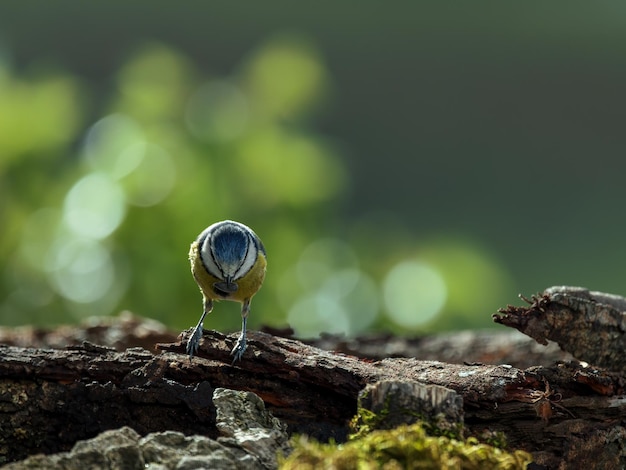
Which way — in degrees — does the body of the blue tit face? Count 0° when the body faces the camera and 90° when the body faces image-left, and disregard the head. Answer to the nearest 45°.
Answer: approximately 0°

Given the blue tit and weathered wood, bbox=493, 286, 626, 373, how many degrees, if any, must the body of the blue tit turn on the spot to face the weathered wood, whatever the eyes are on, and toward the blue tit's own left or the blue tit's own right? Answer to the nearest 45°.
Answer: approximately 45° to the blue tit's own left
